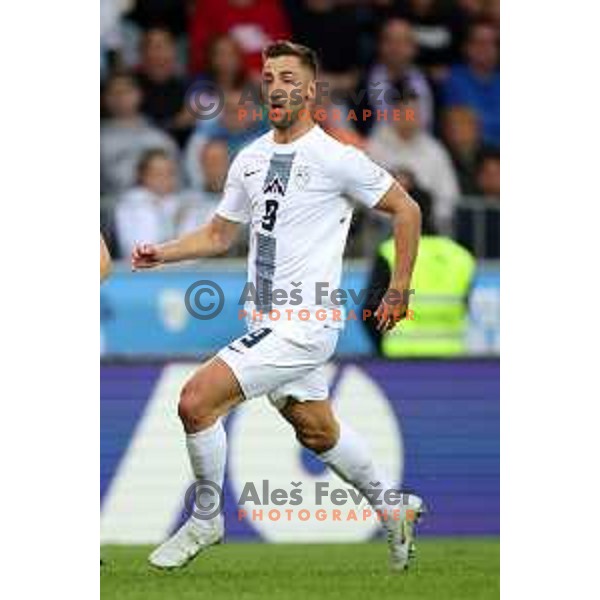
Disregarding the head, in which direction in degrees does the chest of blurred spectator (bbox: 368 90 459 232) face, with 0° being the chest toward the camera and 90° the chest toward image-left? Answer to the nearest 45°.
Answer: approximately 0°

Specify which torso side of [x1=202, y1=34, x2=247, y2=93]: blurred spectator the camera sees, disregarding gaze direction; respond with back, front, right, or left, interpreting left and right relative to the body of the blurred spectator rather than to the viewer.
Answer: front

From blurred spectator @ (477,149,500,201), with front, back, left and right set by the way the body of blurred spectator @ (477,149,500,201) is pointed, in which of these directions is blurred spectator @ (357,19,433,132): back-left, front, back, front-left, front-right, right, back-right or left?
back-right

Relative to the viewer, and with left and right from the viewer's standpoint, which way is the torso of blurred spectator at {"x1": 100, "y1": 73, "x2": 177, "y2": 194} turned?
facing the viewer

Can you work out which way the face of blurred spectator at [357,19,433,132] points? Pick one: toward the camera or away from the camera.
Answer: toward the camera

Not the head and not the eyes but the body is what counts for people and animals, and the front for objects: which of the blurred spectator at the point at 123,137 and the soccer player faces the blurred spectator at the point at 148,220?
the blurred spectator at the point at 123,137

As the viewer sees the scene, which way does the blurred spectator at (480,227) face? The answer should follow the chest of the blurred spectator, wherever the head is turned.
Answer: toward the camera

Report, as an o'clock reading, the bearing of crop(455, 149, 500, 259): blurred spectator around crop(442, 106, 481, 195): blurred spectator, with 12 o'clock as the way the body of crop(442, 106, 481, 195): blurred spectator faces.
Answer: crop(455, 149, 500, 259): blurred spectator is roughly at 12 o'clock from crop(442, 106, 481, 195): blurred spectator.

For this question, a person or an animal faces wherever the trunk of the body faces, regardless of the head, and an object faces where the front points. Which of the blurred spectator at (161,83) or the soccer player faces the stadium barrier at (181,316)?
the blurred spectator

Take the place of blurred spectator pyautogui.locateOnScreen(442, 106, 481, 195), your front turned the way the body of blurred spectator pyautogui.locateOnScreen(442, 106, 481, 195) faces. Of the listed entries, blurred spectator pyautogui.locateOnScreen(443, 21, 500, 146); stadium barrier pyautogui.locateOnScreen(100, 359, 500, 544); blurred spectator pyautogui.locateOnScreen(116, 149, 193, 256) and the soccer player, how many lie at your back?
1

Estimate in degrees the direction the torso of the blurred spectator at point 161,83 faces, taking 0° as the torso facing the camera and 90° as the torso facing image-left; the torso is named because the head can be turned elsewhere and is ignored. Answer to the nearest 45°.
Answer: approximately 0°

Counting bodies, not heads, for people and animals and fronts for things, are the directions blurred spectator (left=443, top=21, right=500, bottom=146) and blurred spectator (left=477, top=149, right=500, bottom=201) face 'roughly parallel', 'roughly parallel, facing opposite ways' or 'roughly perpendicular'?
roughly parallel
